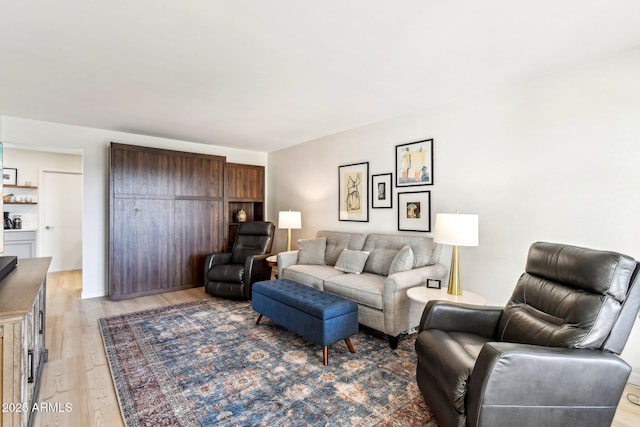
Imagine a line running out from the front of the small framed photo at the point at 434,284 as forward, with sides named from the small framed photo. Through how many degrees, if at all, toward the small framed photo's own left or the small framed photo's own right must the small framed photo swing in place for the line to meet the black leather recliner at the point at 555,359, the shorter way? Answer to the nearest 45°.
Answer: approximately 90° to the small framed photo's own left

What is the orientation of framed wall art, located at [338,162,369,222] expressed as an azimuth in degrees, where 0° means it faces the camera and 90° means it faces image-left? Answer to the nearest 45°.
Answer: approximately 45°

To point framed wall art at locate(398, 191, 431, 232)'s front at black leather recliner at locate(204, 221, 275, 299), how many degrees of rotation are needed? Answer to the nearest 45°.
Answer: approximately 45° to its right

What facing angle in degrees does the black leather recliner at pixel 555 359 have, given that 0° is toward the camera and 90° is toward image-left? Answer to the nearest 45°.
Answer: approximately 45°

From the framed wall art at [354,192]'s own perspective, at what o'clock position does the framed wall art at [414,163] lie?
the framed wall art at [414,163] is roughly at 9 o'clock from the framed wall art at [354,192].

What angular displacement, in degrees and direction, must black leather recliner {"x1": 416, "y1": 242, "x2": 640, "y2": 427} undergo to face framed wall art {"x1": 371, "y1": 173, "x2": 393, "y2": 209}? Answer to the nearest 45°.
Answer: approximately 90° to its right

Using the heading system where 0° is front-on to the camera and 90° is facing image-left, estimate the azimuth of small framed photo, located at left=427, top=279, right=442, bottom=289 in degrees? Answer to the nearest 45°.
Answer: approximately 45°
